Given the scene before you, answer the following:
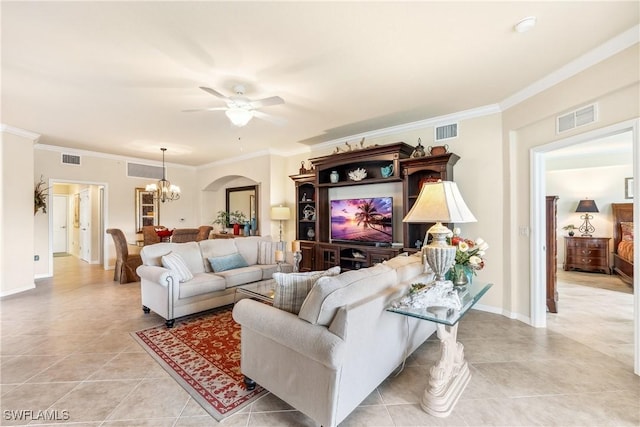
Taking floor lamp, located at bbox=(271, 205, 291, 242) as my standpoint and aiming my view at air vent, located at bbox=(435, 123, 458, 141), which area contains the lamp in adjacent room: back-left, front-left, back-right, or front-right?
front-left

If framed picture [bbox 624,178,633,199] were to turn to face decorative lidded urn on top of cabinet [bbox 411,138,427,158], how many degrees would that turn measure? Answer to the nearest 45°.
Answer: approximately 45° to its right

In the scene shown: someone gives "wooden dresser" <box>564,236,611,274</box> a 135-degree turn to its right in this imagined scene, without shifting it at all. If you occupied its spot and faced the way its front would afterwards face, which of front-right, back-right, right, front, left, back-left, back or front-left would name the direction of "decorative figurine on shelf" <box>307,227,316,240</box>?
left

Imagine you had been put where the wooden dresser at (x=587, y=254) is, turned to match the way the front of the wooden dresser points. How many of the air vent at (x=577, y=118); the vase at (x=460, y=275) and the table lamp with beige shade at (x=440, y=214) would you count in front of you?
3

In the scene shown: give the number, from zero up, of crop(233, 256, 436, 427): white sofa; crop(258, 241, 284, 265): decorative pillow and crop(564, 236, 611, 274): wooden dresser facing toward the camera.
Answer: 2

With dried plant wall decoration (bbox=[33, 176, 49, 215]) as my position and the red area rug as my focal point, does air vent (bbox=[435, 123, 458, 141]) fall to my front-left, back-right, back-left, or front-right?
front-left

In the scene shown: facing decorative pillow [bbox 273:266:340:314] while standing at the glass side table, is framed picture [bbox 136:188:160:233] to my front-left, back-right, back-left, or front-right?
front-right

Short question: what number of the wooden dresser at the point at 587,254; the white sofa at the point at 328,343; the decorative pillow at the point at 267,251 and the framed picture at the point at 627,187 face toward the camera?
3

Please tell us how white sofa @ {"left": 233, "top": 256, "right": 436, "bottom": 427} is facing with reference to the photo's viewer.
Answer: facing away from the viewer and to the left of the viewer

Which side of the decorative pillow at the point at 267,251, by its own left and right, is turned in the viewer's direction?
front

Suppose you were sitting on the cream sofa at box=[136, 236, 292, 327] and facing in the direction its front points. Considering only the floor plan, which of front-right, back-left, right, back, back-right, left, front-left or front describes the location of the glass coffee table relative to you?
front

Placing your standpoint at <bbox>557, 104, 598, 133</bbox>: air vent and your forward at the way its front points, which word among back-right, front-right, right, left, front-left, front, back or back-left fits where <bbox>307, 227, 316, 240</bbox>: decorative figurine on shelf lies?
front-right

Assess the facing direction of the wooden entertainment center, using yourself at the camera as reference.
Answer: facing the viewer and to the left of the viewer

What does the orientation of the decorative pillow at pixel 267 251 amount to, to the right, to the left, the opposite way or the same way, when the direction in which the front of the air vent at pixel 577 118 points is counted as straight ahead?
to the left

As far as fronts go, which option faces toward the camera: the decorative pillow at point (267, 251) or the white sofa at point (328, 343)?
the decorative pillow

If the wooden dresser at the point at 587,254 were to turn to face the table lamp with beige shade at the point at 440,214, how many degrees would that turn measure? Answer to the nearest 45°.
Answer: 0° — it already faces it

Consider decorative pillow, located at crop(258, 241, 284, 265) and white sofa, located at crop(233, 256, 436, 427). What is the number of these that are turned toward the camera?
1

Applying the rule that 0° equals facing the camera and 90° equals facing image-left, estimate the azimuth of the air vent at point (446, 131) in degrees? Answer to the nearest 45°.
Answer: approximately 45°

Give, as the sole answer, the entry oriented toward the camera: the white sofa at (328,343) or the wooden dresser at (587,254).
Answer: the wooden dresser

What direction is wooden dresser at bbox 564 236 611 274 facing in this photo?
toward the camera

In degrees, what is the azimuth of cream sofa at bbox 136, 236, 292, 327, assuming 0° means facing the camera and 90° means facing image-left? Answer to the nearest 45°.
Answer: approximately 315°

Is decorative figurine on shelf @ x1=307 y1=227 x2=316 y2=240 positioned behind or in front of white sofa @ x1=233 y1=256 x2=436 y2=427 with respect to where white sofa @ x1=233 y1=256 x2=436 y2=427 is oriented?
in front

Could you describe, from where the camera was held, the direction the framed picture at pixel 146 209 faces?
facing the viewer and to the right of the viewer
